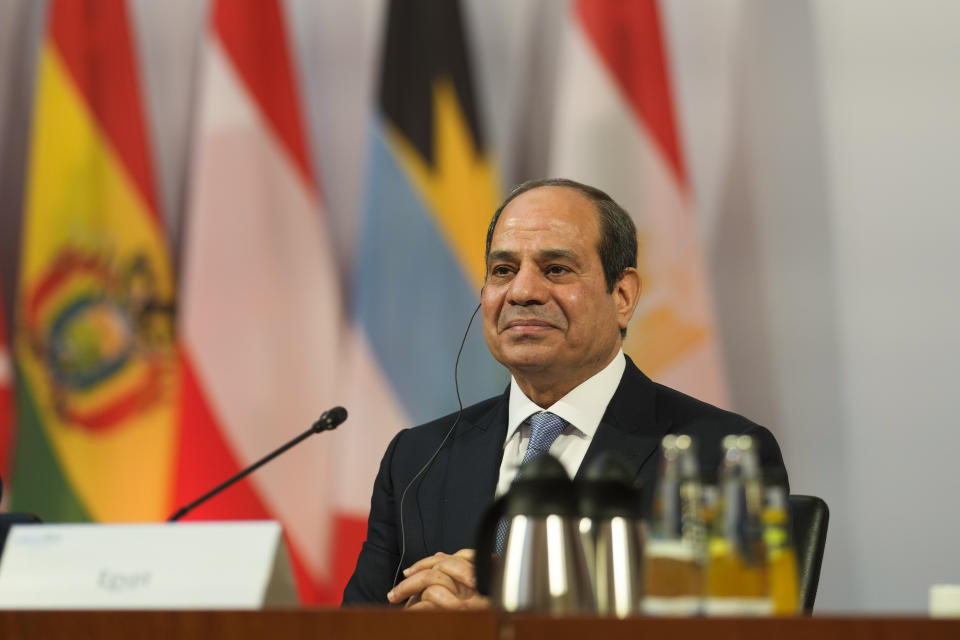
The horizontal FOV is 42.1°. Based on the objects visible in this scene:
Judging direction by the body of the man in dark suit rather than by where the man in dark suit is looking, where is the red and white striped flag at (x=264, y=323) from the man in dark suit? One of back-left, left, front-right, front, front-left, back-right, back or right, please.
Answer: right

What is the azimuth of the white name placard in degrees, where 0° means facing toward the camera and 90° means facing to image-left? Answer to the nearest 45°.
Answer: approximately 0°

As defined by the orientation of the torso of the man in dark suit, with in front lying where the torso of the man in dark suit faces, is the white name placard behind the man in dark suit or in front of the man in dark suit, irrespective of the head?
in front

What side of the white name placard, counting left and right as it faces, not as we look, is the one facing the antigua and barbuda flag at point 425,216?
back

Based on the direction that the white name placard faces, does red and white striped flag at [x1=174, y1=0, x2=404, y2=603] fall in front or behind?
behind

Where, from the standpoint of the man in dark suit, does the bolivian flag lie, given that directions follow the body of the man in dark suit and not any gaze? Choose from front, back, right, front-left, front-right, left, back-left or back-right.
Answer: right

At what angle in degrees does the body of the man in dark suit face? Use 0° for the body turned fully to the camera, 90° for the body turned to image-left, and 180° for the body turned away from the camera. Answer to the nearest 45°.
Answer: approximately 45°

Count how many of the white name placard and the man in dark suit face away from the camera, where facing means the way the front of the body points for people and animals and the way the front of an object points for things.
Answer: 0

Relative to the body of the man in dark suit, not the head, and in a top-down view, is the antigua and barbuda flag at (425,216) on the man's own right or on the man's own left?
on the man's own right

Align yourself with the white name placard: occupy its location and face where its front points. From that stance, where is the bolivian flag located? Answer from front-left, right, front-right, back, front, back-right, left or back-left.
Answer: back

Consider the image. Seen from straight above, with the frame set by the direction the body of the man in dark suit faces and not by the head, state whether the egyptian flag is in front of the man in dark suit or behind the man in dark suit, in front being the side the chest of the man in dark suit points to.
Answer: behind
